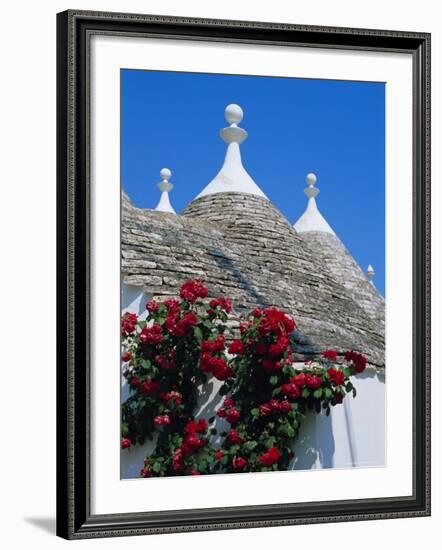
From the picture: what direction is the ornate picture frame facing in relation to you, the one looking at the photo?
facing the viewer and to the right of the viewer
